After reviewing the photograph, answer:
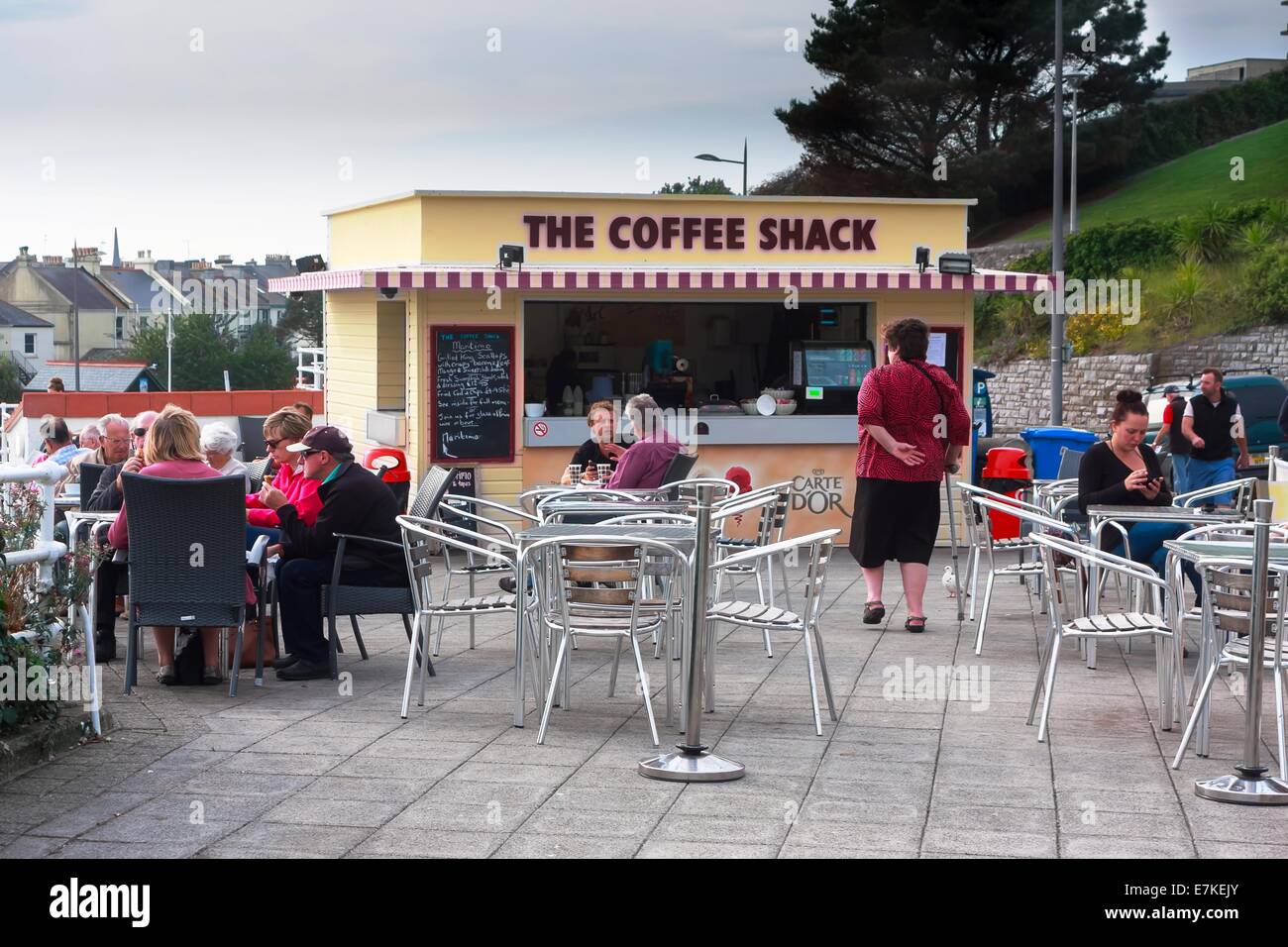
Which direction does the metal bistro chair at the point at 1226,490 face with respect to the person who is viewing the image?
facing to the left of the viewer

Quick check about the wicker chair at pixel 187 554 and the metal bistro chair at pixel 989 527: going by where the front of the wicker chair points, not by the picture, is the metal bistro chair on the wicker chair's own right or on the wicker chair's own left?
on the wicker chair's own right

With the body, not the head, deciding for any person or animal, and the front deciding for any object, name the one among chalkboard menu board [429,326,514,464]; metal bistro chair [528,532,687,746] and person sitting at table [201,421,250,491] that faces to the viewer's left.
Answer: the person sitting at table

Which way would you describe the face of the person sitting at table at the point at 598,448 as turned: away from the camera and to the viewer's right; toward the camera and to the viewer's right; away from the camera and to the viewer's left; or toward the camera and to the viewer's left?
toward the camera and to the viewer's right

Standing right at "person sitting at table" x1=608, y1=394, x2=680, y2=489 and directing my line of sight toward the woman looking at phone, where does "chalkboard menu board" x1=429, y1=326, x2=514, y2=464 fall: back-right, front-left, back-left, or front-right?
back-left

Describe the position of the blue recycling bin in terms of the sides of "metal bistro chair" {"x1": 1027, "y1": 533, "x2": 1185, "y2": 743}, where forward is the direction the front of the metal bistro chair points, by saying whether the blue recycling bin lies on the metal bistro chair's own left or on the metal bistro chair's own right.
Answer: on the metal bistro chair's own left

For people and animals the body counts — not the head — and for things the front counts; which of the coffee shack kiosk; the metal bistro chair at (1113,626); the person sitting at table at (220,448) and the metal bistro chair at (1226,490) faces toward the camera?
the coffee shack kiosk

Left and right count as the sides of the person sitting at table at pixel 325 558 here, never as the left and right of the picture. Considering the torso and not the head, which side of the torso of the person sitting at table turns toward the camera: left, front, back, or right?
left

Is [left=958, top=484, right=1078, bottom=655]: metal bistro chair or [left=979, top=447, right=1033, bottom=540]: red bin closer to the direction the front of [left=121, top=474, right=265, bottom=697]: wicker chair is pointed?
the red bin

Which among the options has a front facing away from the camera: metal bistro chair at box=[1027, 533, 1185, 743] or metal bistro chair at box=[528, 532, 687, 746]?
metal bistro chair at box=[528, 532, 687, 746]

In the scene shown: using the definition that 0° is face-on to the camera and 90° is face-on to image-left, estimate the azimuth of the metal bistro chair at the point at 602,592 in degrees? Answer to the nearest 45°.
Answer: approximately 180°

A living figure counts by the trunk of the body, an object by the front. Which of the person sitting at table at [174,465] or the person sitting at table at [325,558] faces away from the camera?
the person sitting at table at [174,465]

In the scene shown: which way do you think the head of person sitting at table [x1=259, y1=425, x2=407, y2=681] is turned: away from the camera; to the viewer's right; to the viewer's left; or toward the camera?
to the viewer's left

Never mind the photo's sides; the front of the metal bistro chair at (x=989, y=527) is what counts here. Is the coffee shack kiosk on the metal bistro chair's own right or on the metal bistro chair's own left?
on the metal bistro chair's own left
